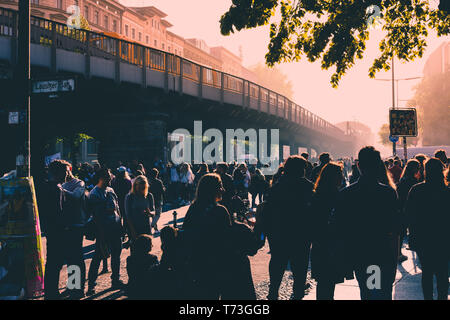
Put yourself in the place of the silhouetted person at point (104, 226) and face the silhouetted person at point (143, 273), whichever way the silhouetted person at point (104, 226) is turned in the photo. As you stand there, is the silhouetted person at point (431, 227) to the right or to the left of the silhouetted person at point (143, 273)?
left

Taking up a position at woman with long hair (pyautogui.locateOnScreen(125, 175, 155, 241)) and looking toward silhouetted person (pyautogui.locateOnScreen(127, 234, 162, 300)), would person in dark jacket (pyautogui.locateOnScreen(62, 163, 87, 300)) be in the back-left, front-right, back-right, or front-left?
front-right

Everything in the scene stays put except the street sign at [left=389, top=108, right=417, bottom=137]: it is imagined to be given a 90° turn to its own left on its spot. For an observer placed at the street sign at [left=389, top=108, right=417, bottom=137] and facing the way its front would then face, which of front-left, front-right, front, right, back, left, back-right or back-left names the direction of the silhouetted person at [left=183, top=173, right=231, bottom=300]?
right

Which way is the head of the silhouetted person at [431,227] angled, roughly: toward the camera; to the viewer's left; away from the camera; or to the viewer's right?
away from the camera

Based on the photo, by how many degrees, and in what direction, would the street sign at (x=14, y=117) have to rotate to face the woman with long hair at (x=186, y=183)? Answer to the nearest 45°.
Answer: approximately 135° to its left

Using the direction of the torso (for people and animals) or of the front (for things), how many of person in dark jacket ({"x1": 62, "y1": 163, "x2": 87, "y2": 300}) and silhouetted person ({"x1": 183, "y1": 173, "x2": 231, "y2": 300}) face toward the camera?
0

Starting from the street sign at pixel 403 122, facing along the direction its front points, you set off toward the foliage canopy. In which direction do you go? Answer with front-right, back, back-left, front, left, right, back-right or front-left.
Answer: front

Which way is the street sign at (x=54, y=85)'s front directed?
toward the camera

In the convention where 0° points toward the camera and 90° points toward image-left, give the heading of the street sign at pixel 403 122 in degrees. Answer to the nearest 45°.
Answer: approximately 0°

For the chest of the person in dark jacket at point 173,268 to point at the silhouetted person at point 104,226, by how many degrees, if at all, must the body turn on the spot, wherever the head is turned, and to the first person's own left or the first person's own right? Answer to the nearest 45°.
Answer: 0° — they already face them

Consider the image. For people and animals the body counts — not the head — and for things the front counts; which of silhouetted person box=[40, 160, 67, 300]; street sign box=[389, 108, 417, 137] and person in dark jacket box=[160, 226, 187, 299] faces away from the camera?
the person in dark jacket

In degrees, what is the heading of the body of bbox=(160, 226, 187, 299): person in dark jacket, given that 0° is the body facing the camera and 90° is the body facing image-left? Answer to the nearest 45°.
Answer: approximately 180°
